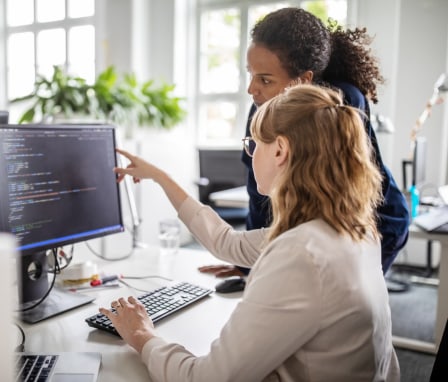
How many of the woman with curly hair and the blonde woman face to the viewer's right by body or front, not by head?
0

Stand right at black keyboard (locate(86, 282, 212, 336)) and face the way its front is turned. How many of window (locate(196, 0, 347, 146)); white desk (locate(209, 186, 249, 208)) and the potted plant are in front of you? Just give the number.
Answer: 0

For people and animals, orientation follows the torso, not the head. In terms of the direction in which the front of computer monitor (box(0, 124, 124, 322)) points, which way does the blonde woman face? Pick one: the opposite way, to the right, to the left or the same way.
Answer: the opposite way

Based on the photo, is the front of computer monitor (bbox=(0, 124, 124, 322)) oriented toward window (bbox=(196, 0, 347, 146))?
no

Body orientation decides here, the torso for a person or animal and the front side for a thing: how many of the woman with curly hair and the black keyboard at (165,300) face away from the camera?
0

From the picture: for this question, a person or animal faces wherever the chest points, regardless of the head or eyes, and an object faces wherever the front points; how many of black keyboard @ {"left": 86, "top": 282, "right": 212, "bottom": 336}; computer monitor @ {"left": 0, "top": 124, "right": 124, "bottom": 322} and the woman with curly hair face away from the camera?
0

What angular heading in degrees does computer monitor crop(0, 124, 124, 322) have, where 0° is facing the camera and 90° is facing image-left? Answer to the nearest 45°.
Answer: approximately 315°

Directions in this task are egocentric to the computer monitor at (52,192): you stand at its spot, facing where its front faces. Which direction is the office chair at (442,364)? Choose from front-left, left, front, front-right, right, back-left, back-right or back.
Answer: front

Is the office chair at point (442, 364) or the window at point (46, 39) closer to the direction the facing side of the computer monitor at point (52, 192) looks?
the office chair

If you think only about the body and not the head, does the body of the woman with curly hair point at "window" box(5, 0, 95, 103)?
no

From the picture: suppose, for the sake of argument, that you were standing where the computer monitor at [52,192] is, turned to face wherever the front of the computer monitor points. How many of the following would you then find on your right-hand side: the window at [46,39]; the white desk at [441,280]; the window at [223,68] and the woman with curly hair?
0

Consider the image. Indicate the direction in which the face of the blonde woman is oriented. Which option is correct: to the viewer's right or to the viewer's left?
to the viewer's left

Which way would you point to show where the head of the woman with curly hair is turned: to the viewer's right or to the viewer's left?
to the viewer's left

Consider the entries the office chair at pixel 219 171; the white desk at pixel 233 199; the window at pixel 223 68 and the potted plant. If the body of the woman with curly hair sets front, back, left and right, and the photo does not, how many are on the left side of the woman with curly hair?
0

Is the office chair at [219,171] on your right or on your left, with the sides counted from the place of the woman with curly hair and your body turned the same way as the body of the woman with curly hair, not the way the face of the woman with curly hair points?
on your right

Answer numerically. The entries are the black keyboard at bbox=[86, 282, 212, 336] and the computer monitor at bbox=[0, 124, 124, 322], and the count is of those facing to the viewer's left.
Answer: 0

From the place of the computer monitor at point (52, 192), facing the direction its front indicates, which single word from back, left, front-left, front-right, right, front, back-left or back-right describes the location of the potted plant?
back-left

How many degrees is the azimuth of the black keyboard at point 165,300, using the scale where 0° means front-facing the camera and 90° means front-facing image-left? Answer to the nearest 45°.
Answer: approximately 315°

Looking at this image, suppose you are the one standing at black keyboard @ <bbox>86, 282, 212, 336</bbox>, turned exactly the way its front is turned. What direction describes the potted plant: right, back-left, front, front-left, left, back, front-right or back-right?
back-left

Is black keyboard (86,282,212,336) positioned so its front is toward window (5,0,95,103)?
no

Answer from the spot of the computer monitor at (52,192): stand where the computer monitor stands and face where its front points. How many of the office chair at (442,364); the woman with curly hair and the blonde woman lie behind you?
0
